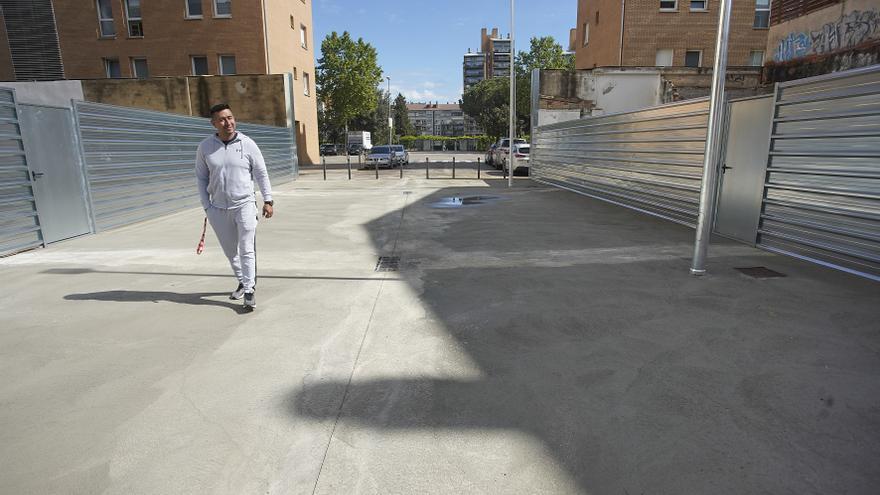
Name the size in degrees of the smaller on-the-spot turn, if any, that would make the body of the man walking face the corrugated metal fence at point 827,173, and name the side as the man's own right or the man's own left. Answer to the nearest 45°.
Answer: approximately 90° to the man's own left

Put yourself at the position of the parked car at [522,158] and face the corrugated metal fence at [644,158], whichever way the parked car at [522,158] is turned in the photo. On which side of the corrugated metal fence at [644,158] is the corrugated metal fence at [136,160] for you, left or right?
right

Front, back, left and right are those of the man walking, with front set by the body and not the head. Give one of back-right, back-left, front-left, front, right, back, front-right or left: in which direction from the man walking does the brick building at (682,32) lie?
back-left

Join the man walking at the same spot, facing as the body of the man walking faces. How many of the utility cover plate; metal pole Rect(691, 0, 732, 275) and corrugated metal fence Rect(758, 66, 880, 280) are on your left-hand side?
3

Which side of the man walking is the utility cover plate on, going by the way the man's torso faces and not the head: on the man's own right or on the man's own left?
on the man's own left

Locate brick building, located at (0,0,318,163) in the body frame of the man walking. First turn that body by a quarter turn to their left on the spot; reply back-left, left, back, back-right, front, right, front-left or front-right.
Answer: left

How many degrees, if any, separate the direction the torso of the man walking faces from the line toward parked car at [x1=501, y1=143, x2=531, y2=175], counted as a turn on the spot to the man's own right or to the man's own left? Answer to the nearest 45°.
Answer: approximately 135° to the man's own left

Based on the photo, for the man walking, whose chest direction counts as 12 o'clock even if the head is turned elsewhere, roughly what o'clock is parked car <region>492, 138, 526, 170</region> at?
The parked car is roughly at 7 o'clock from the man walking.

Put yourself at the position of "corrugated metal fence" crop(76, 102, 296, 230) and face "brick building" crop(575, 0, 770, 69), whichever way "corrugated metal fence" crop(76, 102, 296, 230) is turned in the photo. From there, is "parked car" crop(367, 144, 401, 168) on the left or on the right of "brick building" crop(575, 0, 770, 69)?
left

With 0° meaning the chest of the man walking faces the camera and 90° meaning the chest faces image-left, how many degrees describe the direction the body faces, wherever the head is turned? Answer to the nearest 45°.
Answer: approximately 0°

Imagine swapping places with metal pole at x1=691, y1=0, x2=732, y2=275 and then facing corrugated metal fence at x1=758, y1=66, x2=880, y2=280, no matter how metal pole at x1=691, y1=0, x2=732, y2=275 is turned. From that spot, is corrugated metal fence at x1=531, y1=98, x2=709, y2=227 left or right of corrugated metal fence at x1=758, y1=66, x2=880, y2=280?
left

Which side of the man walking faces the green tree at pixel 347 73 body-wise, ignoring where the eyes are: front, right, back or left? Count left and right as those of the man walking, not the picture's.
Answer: back

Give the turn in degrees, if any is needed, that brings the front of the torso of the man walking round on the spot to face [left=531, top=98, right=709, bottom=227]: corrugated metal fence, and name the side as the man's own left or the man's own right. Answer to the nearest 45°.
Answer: approximately 135° to the man's own left

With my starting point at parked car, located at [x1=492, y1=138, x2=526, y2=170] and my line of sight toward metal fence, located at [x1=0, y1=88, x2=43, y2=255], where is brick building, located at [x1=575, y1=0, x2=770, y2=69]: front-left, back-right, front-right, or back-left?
back-left
